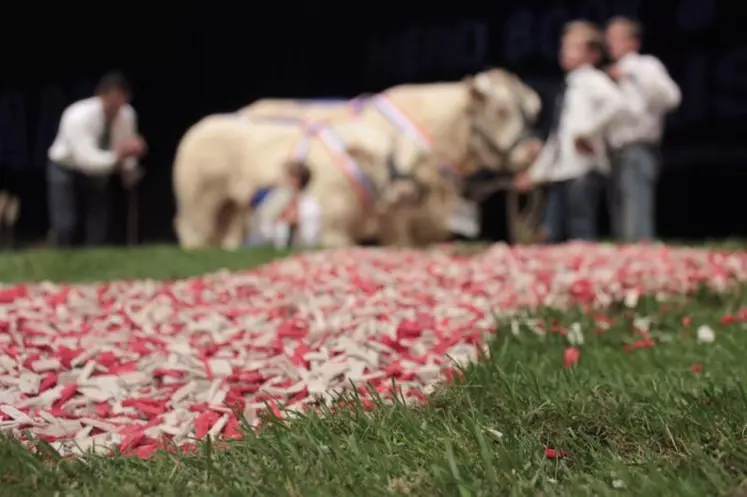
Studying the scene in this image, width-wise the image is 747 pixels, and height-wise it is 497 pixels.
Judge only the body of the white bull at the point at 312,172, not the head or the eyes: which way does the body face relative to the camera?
to the viewer's right

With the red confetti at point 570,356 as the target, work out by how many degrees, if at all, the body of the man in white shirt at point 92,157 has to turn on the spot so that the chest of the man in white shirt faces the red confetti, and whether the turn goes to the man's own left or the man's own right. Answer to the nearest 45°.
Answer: approximately 45° to the man's own right

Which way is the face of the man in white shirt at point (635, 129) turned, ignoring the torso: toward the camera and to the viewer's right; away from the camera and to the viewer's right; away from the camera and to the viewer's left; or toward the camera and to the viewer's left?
toward the camera and to the viewer's left

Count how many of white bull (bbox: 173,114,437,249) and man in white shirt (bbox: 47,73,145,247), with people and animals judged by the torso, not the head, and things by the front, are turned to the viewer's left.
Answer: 0

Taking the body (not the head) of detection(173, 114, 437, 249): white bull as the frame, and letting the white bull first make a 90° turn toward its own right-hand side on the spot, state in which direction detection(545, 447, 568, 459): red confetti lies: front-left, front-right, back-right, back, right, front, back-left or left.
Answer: front

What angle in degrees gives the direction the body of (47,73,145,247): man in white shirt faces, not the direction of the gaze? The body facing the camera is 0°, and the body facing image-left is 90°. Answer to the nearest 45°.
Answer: approximately 315°

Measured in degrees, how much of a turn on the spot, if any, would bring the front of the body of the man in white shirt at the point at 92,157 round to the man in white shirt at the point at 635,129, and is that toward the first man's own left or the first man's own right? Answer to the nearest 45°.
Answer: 0° — they already face them

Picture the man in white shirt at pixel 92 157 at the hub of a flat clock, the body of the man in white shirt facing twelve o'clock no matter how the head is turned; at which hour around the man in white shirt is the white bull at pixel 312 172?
The white bull is roughly at 11 o'clock from the man in white shirt.

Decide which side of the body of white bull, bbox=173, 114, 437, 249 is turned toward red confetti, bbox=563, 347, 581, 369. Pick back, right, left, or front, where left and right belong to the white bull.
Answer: right

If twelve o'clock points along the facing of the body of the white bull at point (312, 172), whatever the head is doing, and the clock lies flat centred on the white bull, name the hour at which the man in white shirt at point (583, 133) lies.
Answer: The man in white shirt is roughly at 1 o'clock from the white bull.

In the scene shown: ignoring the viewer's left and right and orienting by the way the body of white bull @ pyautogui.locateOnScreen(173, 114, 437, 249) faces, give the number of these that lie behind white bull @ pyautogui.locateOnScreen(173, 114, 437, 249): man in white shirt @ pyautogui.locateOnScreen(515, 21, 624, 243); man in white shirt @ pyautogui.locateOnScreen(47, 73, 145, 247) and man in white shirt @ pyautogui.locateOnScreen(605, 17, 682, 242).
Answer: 1

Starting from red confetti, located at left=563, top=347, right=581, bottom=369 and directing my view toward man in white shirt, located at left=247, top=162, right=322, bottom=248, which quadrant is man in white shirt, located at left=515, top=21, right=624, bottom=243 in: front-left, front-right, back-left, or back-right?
front-right

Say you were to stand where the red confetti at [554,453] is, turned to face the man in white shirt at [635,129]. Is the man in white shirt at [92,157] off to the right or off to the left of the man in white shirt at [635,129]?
left
